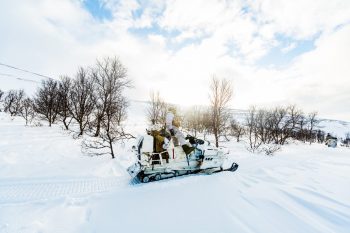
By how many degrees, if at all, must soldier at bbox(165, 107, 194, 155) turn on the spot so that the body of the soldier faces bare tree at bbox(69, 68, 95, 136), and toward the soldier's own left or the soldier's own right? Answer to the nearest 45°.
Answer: approximately 135° to the soldier's own left

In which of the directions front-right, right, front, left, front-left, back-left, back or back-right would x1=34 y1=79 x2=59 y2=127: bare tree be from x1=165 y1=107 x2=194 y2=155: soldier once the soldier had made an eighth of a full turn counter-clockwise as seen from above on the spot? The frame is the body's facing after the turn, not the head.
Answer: left

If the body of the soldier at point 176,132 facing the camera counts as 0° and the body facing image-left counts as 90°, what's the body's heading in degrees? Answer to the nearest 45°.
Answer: approximately 270°
